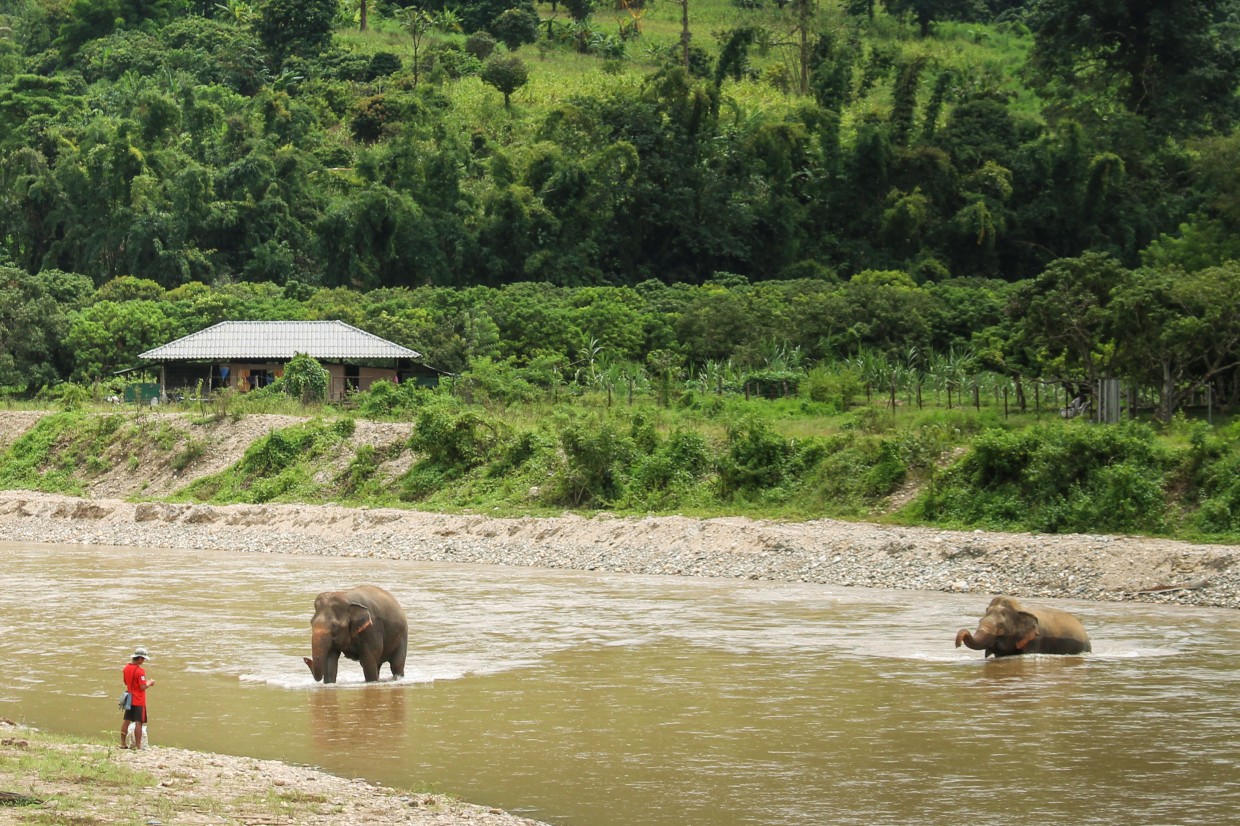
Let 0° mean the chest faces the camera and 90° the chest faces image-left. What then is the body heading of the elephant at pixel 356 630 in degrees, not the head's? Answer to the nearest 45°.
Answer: approximately 45°

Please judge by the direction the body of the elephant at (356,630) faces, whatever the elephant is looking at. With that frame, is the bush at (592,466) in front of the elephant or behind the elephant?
behind

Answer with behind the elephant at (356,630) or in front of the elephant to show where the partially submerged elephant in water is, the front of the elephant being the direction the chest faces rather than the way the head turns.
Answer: behind

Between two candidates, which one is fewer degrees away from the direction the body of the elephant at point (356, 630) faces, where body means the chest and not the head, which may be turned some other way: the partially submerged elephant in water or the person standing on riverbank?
the person standing on riverbank

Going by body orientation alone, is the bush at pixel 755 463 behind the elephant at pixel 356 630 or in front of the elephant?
behind

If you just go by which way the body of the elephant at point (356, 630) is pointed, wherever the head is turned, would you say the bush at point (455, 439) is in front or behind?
behind

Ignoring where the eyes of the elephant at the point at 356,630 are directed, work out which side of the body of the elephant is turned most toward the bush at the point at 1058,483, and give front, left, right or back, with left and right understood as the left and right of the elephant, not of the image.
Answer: back

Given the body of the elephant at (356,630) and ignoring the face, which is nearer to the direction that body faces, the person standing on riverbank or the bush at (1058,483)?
the person standing on riverbank
